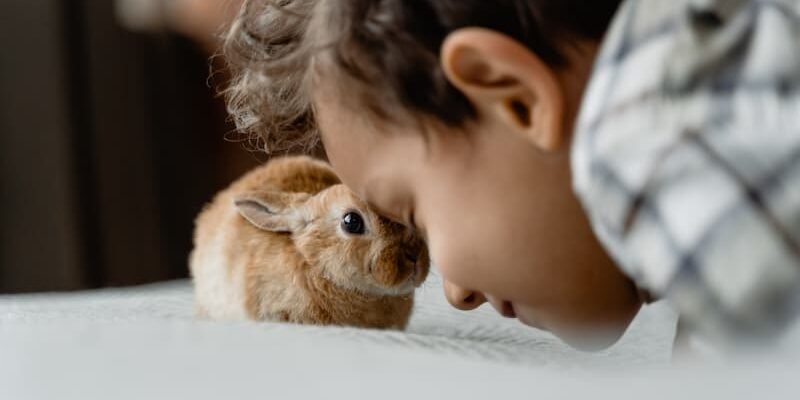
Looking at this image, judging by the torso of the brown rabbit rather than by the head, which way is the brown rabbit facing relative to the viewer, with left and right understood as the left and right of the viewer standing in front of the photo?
facing the viewer and to the right of the viewer
